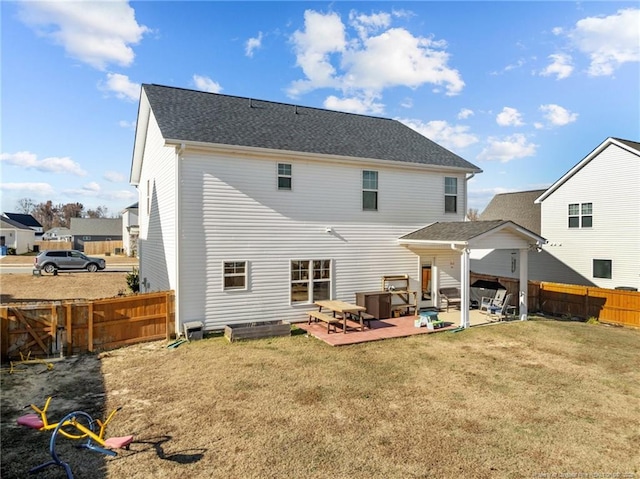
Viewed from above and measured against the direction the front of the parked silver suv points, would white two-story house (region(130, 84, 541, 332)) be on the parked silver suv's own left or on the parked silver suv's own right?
on the parked silver suv's own right

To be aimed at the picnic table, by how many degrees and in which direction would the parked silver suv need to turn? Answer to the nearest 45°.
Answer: approximately 90° to its right

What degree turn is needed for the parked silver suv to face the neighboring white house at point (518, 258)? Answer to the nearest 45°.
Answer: approximately 45° to its right

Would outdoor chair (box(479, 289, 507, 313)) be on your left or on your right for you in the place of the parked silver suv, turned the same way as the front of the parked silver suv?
on your right

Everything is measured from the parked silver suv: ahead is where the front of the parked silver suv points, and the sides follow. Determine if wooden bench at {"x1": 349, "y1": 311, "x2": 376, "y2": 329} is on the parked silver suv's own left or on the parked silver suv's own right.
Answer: on the parked silver suv's own right

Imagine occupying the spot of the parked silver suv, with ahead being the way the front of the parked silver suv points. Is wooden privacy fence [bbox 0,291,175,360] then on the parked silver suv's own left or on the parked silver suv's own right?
on the parked silver suv's own right

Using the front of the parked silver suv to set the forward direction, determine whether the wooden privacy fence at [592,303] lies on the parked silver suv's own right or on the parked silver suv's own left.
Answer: on the parked silver suv's own right

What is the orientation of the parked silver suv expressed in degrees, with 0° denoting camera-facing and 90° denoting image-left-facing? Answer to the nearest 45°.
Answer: approximately 270°
